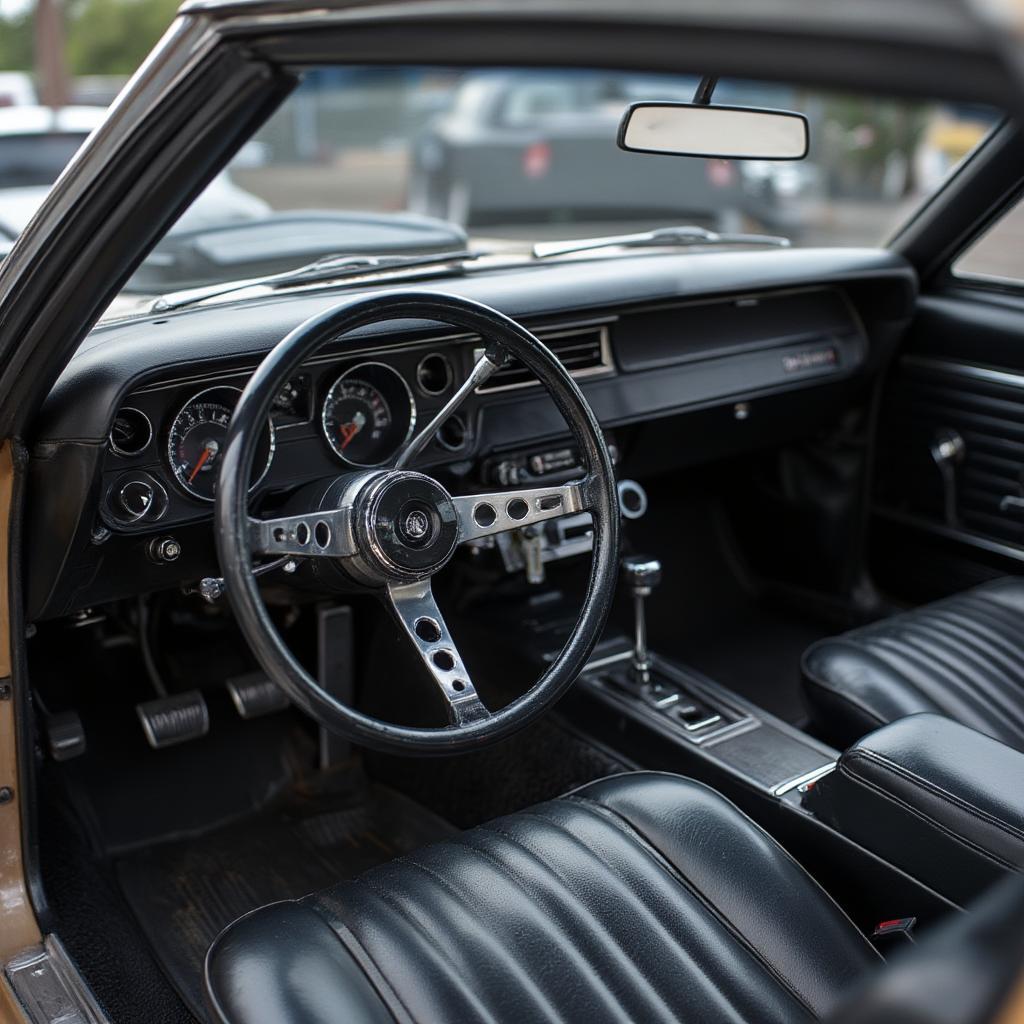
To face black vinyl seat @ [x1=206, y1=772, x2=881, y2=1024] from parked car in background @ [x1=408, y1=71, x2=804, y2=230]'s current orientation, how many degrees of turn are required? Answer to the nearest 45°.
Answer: approximately 135° to its left

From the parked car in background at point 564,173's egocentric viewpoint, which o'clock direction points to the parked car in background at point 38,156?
the parked car in background at point 38,156 is roughly at 8 o'clock from the parked car in background at point 564,173.

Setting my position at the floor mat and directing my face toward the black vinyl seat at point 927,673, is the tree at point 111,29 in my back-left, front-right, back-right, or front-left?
back-left

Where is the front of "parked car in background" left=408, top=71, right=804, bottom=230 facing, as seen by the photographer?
facing away from the viewer and to the left of the viewer

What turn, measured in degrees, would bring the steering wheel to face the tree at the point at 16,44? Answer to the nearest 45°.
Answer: approximately 135° to its left

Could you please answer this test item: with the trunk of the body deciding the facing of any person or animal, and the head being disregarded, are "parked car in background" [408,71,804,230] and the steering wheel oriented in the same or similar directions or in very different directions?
very different directions

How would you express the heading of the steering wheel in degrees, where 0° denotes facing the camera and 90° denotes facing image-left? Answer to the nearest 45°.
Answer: approximately 315°

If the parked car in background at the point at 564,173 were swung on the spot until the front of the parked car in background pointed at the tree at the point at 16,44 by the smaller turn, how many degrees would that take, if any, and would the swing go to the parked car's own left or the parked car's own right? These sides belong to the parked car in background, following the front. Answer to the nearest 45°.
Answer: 0° — it already faces it
